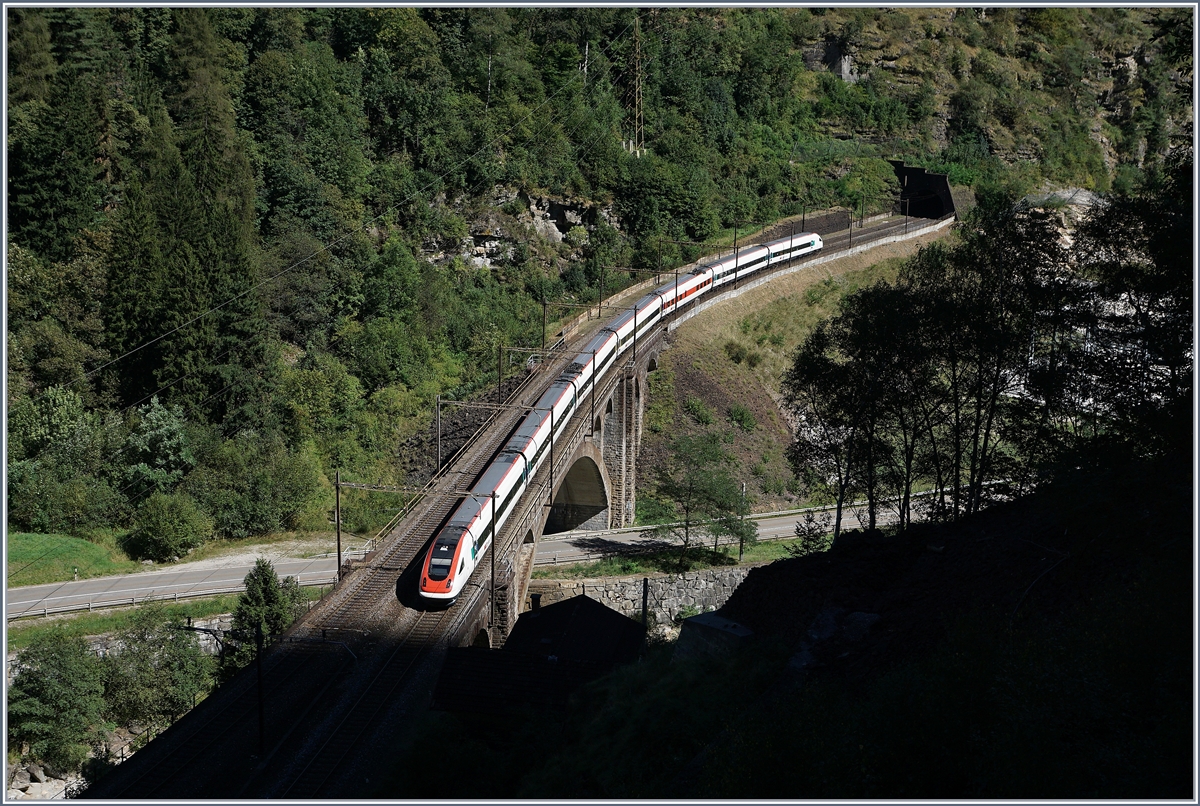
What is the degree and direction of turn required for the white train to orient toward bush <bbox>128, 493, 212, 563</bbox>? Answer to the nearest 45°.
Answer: approximately 90° to its right

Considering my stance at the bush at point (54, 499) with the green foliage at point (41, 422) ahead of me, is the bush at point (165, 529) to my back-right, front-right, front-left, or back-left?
back-right

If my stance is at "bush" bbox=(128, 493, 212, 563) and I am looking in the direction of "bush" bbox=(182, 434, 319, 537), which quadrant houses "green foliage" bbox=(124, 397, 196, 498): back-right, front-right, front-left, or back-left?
front-left

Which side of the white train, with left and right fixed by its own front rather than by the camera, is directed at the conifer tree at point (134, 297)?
right

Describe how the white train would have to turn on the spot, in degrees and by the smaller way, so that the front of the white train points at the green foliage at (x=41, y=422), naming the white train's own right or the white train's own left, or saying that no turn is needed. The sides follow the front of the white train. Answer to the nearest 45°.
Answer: approximately 90° to the white train's own right

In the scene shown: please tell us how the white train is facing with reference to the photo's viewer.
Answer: facing the viewer and to the left of the viewer

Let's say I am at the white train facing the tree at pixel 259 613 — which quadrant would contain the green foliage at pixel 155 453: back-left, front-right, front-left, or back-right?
front-right

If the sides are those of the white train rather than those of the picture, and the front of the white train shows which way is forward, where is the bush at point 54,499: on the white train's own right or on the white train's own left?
on the white train's own right

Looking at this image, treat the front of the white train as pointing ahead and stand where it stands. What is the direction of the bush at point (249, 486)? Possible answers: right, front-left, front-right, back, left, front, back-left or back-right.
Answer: right
